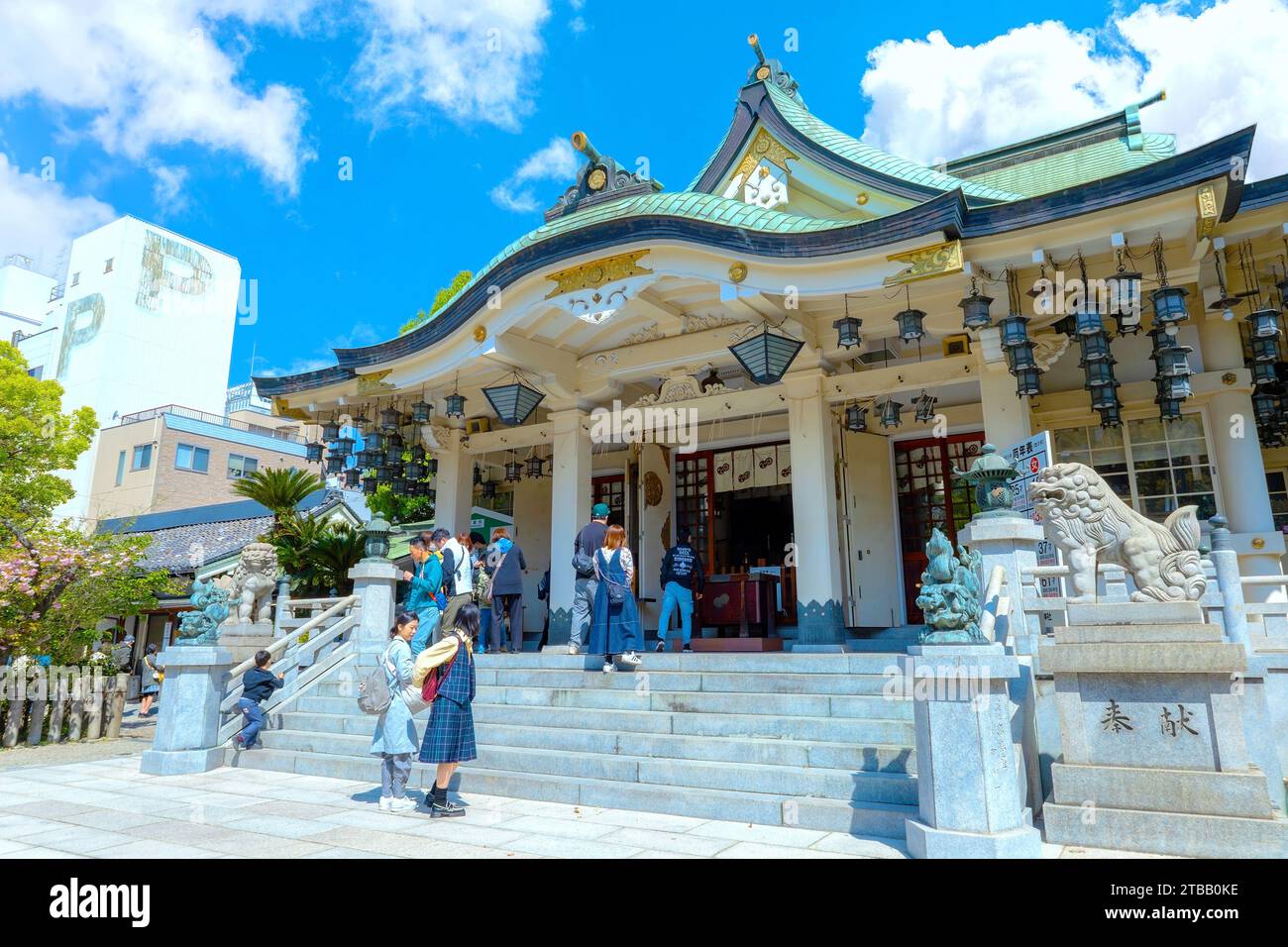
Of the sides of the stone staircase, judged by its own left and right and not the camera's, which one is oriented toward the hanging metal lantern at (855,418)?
back

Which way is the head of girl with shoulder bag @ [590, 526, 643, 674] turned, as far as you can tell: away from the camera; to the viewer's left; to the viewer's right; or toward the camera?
away from the camera

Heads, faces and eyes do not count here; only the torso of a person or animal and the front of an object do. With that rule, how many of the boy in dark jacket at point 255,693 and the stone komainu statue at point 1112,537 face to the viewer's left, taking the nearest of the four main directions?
1

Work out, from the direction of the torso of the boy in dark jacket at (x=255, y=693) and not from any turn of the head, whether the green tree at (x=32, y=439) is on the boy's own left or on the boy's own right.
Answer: on the boy's own left

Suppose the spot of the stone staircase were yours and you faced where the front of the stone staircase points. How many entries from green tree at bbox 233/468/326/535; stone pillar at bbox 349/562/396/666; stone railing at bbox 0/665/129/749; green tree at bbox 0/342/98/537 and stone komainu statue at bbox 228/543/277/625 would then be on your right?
5

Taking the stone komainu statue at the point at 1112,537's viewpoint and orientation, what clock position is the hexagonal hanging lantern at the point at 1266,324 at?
The hexagonal hanging lantern is roughly at 4 o'clock from the stone komainu statue.

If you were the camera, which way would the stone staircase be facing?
facing the viewer and to the left of the viewer

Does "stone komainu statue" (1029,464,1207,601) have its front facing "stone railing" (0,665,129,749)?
yes

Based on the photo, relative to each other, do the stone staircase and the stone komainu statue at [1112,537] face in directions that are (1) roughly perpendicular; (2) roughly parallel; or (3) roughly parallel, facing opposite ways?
roughly perpendicular

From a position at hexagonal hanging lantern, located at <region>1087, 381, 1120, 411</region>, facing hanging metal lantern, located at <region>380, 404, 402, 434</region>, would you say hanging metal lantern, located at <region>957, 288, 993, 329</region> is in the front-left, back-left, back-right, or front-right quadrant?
front-left

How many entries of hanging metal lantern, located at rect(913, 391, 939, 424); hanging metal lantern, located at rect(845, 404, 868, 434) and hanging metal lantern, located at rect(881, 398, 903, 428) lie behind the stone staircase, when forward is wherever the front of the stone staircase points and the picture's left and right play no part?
3

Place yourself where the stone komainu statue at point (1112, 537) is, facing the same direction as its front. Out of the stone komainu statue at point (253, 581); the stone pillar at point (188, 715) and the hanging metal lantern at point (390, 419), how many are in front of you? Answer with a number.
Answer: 3

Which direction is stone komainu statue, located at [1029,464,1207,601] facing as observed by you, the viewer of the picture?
facing to the left of the viewer

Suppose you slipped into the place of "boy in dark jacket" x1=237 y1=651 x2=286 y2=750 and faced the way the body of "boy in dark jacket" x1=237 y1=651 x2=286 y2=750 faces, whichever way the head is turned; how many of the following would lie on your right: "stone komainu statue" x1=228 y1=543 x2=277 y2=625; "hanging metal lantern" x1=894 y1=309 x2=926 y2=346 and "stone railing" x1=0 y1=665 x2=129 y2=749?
1

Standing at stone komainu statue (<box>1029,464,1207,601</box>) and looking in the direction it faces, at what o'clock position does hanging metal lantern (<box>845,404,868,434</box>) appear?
The hanging metal lantern is roughly at 2 o'clock from the stone komainu statue.
